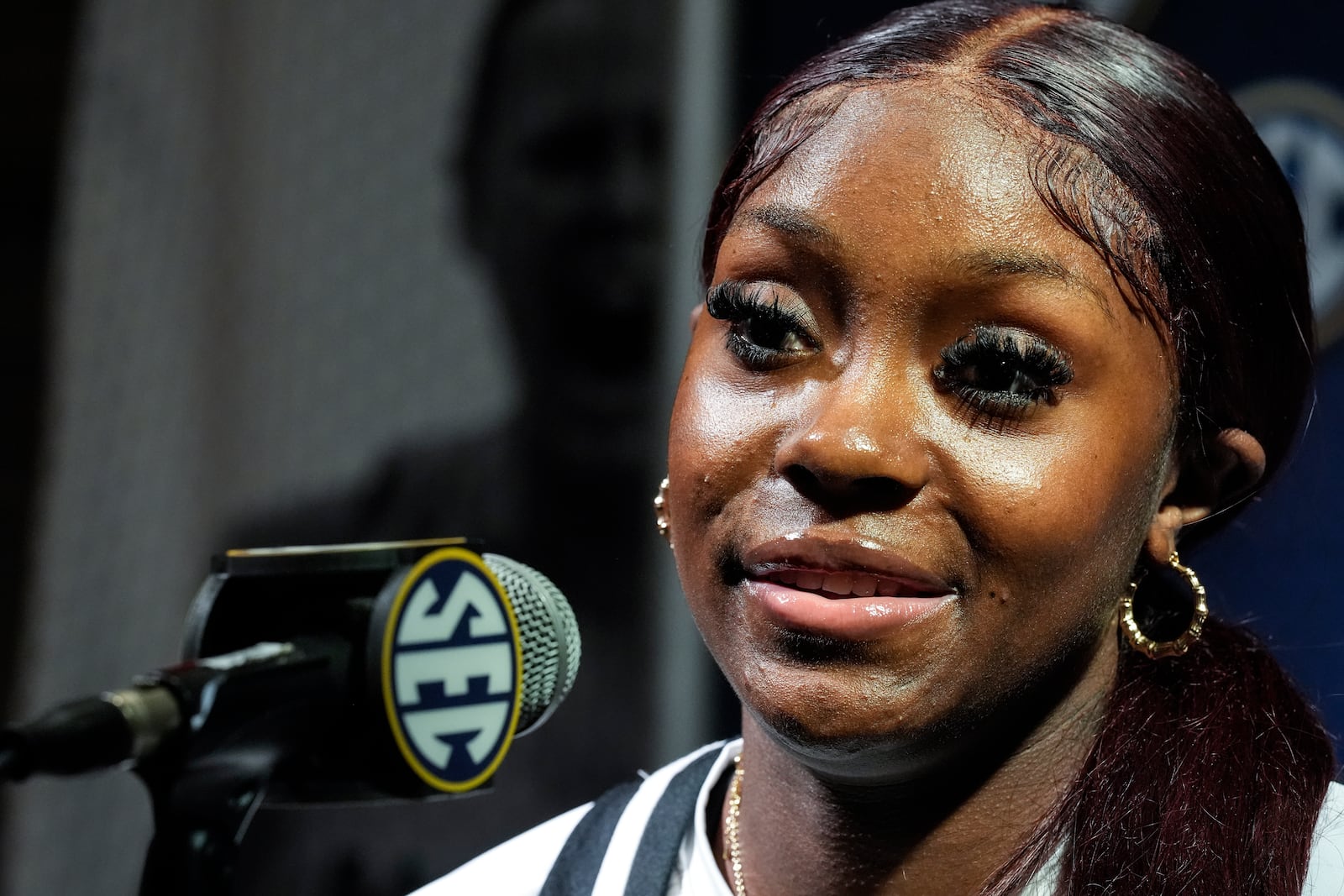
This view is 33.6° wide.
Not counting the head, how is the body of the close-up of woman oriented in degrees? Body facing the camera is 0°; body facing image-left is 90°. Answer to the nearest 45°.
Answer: approximately 45°
